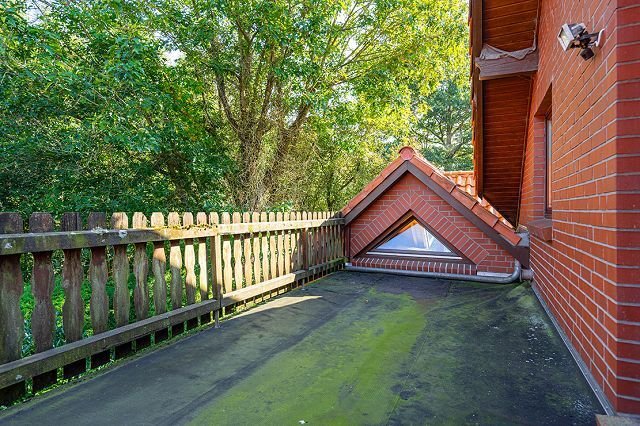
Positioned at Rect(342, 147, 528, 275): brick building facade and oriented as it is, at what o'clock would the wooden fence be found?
The wooden fence is roughly at 1 o'clock from the brick building facade.

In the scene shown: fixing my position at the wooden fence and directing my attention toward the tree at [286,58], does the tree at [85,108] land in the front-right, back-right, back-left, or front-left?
front-left

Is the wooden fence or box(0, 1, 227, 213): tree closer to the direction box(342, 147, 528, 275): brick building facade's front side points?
the wooden fence

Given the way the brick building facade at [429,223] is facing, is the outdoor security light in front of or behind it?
in front

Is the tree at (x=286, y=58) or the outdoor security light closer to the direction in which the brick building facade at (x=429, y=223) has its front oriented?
the outdoor security light

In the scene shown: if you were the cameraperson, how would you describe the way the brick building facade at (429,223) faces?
facing the viewer

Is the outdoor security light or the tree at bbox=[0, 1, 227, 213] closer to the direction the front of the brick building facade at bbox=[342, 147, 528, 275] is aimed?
the outdoor security light

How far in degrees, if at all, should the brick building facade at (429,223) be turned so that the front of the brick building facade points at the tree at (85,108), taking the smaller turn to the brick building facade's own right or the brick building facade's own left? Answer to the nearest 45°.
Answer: approximately 90° to the brick building facade's own right

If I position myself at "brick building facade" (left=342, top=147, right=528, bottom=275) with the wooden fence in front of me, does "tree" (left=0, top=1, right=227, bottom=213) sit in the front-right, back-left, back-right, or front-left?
front-right

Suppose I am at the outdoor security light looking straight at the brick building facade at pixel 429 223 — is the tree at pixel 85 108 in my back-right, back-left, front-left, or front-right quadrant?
front-left

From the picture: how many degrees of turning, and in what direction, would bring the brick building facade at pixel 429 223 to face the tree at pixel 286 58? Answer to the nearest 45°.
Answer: approximately 135° to its right

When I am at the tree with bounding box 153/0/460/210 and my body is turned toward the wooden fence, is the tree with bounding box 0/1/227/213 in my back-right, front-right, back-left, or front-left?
front-right

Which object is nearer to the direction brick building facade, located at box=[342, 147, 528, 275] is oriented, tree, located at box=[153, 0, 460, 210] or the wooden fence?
the wooden fence
